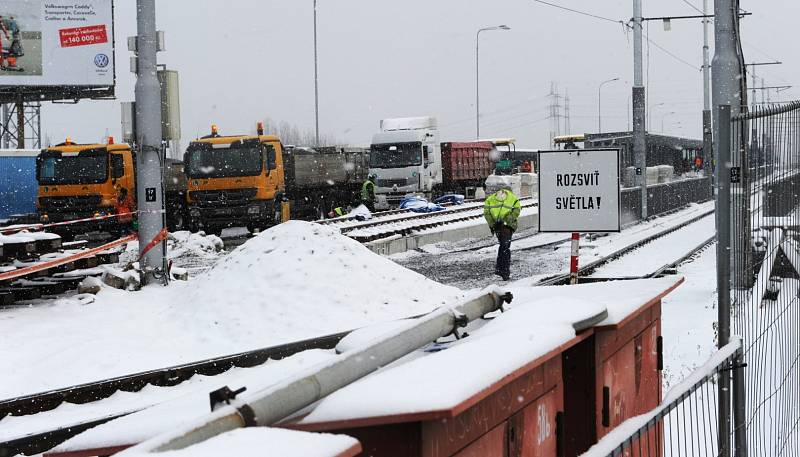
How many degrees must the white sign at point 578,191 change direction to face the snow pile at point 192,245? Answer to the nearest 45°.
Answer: approximately 135° to its right

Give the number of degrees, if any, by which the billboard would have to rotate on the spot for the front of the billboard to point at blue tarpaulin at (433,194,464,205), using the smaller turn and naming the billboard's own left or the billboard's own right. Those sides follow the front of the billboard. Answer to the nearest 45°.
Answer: approximately 45° to the billboard's own left

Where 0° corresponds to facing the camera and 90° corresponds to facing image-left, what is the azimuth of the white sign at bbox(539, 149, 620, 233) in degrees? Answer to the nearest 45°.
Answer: approximately 0°

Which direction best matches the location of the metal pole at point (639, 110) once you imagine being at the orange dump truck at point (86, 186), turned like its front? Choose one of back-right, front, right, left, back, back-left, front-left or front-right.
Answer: back-left

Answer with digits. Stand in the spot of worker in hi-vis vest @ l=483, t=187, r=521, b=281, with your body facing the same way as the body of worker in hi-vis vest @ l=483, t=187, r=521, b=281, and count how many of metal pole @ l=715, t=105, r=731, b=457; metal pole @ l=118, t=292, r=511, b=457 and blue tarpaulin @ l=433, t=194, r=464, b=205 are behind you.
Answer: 1

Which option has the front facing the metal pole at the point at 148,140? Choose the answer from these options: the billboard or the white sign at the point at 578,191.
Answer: the billboard

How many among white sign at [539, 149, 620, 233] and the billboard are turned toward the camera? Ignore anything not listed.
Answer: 2

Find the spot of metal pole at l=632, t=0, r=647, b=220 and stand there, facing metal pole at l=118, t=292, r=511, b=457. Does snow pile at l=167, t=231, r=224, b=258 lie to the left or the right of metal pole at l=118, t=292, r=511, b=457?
right

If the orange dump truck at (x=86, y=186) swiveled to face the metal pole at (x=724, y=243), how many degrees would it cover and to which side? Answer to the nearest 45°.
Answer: approximately 45° to its left
